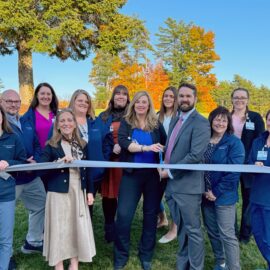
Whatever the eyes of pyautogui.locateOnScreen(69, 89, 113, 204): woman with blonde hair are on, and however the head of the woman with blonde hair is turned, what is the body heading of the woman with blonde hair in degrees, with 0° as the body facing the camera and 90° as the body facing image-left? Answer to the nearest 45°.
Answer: approximately 45°

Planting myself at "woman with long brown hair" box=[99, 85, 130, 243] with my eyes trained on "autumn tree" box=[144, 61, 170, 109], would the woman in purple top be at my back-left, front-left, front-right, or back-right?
back-left

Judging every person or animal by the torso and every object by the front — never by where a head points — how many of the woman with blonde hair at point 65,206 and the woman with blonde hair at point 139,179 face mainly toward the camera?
2

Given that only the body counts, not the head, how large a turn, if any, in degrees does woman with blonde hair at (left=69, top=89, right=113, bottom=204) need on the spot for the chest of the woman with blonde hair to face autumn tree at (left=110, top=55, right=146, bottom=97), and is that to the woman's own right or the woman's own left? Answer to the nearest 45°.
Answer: approximately 135° to the woman's own right

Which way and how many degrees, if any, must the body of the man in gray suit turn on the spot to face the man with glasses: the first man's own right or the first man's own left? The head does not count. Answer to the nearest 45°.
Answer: approximately 45° to the first man's own right

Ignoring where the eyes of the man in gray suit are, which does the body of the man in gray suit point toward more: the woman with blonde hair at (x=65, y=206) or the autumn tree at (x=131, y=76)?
the woman with blonde hair

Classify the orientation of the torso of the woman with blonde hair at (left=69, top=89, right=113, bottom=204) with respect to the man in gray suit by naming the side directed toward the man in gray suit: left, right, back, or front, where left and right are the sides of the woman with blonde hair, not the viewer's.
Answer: left

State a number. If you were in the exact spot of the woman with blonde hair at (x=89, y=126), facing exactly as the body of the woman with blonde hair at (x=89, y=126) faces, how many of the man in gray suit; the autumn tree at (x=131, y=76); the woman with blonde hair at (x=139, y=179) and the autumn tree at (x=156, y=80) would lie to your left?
2

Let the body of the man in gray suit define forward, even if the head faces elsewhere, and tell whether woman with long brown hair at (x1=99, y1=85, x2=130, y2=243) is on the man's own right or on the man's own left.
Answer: on the man's own right
